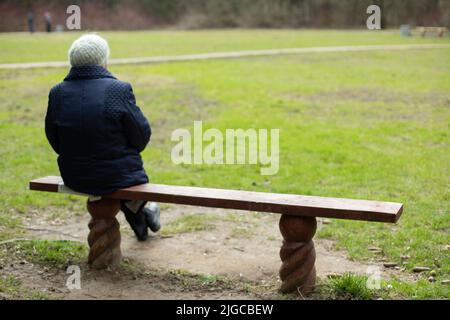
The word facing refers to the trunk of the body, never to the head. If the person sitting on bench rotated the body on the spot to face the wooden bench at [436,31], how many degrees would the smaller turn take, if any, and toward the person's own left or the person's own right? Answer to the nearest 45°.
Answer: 0° — they already face it

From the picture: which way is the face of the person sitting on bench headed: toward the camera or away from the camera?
away from the camera

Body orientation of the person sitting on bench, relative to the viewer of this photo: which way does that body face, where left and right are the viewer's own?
facing away from the viewer and to the right of the viewer
